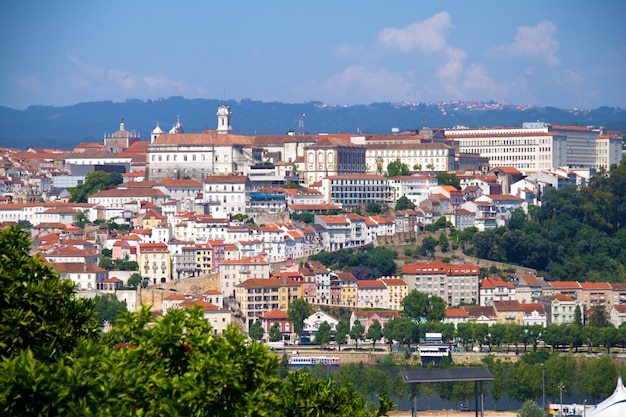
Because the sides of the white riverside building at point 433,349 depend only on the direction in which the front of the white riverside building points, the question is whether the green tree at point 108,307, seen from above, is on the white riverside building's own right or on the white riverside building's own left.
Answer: on the white riverside building's own right

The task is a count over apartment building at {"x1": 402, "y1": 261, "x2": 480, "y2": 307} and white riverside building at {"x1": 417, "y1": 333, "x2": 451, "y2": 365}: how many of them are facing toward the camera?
2

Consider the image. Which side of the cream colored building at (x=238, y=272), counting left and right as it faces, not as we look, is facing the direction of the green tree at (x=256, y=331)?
front

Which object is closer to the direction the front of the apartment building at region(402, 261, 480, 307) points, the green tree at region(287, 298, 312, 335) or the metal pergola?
the metal pergola

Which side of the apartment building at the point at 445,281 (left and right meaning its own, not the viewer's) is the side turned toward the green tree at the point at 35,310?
front

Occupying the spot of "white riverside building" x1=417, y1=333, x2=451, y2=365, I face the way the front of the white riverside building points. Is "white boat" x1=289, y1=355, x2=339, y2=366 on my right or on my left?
on my right

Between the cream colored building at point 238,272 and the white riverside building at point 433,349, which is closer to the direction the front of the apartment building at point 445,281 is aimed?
the white riverside building
